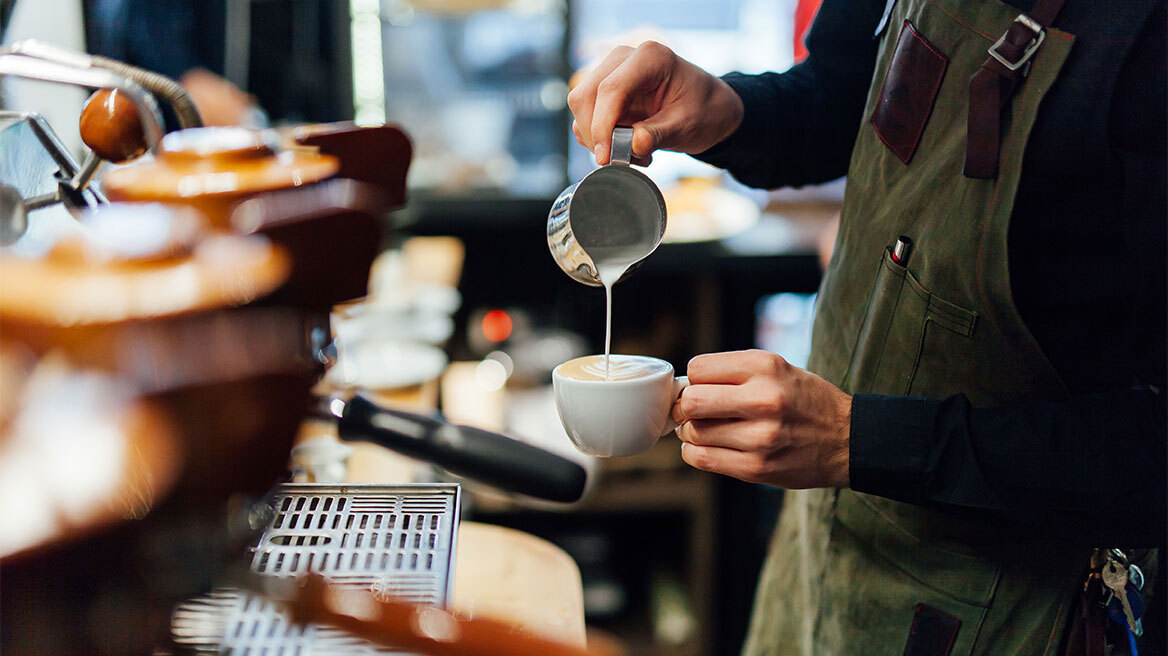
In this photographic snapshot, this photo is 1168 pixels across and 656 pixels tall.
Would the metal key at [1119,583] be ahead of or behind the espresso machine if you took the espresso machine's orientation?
ahead

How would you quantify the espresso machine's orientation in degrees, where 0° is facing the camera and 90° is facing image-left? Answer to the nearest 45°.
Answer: approximately 270°

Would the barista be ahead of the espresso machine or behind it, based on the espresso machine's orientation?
ahead
